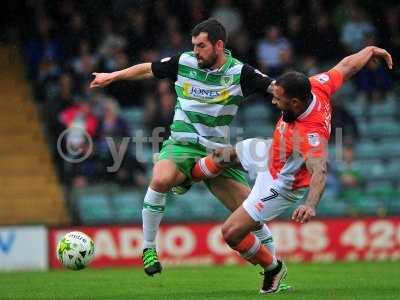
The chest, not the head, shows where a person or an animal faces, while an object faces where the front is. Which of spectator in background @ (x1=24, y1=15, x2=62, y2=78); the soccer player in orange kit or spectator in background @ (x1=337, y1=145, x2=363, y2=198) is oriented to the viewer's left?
the soccer player in orange kit

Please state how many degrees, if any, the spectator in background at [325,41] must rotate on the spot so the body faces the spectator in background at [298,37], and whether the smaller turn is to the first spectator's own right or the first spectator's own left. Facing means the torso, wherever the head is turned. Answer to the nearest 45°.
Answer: approximately 90° to the first spectator's own right

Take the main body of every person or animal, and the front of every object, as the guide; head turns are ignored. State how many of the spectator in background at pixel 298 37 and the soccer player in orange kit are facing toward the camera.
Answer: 1

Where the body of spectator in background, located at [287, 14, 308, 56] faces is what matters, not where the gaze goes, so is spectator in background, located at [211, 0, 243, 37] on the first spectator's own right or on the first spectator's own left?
on the first spectator's own right

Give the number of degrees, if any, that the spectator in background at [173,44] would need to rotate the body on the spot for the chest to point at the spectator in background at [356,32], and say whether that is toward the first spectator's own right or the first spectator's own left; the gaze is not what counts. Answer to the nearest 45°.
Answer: approximately 90° to the first spectator's own left

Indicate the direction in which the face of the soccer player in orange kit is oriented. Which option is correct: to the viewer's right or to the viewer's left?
to the viewer's left

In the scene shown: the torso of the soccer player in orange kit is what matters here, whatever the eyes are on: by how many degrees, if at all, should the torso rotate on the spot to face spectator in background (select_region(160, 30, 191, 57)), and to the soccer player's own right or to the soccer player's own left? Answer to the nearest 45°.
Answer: approximately 90° to the soccer player's own right

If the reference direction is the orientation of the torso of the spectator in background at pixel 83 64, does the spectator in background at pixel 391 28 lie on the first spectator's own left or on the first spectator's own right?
on the first spectator's own left

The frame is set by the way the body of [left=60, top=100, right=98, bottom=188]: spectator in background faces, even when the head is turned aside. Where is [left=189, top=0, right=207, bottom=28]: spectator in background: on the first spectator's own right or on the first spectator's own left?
on the first spectator's own left
